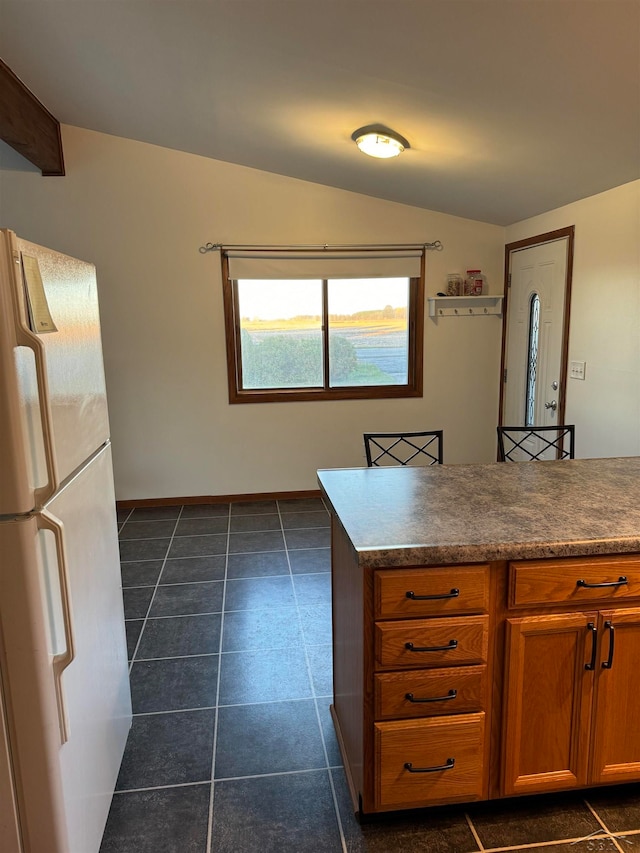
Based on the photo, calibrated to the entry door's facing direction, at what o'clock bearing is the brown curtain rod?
The brown curtain rod is roughly at 1 o'clock from the entry door.

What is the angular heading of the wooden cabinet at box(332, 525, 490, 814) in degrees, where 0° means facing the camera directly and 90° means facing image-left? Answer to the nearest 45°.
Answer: approximately 0°

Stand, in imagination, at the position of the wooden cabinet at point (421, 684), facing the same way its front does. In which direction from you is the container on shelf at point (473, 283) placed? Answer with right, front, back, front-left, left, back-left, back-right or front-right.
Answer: back

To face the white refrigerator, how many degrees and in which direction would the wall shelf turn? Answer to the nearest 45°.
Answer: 0° — it already faces it

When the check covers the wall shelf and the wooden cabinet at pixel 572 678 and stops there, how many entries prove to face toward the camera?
2

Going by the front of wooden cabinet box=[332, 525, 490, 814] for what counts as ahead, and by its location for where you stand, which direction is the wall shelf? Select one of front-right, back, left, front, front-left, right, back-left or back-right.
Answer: back
